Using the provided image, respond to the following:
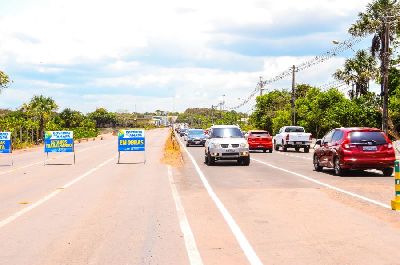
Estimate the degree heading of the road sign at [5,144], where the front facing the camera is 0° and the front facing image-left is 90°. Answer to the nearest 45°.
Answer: approximately 0°

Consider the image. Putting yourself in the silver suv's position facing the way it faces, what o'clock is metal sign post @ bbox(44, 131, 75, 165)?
The metal sign post is roughly at 3 o'clock from the silver suv.

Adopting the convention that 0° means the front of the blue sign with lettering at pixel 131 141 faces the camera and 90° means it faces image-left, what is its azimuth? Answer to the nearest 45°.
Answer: approximately 0°

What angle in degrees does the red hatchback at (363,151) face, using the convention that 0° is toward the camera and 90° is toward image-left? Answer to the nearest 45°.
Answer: approximately 135°

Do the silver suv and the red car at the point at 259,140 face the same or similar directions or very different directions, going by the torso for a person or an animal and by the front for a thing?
very different directions

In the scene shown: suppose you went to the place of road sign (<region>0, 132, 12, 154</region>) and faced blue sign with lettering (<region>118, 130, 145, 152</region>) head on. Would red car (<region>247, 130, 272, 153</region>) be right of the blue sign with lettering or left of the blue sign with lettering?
left

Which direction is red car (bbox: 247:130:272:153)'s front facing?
away from the camera

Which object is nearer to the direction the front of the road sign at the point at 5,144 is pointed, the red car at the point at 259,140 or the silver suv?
the silver suv

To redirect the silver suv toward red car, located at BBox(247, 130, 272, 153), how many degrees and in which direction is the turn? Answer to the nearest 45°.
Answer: approximately 180°

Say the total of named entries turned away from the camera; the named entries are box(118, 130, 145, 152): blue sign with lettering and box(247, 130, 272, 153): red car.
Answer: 1

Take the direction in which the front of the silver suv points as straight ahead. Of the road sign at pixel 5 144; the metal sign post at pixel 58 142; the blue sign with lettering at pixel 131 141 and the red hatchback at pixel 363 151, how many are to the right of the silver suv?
3

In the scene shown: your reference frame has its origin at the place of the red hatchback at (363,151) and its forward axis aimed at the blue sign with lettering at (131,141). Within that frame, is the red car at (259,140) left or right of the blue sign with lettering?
right

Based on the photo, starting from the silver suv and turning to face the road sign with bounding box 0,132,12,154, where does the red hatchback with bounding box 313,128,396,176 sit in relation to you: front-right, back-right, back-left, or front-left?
back-left

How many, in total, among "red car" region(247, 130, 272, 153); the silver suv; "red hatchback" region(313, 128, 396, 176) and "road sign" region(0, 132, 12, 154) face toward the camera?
2
